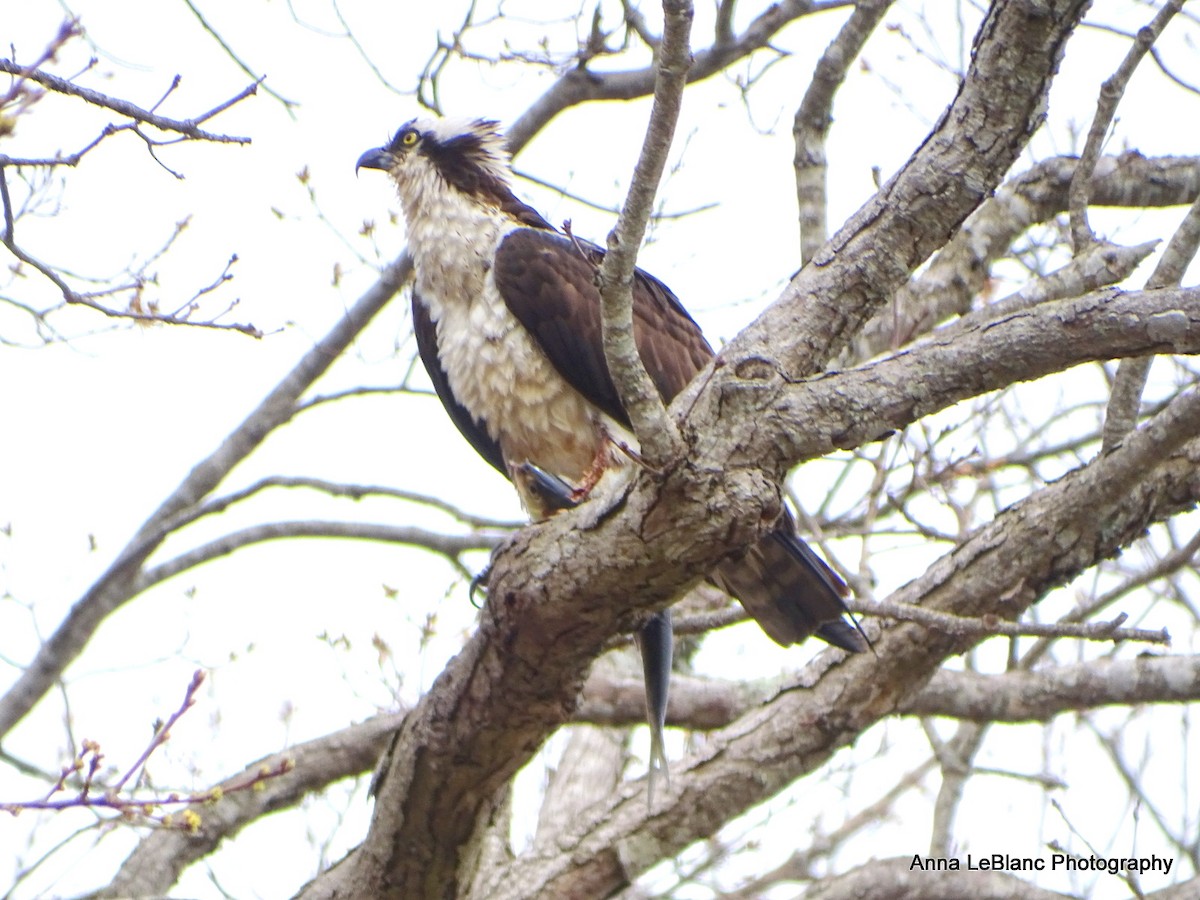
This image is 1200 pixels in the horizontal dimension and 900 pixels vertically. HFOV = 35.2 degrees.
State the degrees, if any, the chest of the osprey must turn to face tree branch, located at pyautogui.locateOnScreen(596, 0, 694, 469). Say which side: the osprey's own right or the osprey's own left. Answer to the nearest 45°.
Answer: approximately 45° to the osprey's own left

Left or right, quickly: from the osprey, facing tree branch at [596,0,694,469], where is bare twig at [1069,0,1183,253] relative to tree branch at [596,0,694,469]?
left

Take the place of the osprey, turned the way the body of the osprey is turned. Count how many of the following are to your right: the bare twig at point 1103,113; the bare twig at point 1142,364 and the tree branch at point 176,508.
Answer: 1

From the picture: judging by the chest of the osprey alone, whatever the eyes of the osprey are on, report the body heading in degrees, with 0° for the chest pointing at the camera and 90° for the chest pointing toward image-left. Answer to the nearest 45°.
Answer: approximately 45°

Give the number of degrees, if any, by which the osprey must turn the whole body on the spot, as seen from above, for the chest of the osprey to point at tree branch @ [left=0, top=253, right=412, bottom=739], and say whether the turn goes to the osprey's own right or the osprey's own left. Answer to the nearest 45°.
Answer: approximately 90° to the osprey's own right
